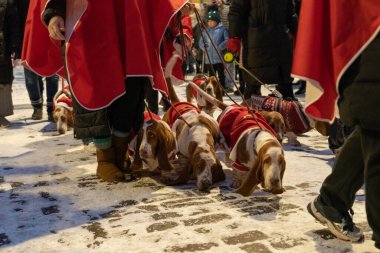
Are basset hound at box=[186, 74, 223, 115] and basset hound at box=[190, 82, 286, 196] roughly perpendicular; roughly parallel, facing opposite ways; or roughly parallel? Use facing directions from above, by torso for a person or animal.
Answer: roughly parallel

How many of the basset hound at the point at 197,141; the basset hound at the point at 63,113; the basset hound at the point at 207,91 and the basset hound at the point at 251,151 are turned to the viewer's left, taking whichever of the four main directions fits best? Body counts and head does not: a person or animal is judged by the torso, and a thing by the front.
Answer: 0

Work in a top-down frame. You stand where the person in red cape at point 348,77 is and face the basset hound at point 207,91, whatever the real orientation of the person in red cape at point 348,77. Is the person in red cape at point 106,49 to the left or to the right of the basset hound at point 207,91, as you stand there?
left

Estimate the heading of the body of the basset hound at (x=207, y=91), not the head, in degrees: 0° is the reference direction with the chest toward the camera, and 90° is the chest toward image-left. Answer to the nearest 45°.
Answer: approximately 315°

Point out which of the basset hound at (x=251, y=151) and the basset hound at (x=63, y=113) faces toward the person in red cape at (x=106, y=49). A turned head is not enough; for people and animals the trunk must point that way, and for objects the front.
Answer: the basset hound at (x=63, y=113)

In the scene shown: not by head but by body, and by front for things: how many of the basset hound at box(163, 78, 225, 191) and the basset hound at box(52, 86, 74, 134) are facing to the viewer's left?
0

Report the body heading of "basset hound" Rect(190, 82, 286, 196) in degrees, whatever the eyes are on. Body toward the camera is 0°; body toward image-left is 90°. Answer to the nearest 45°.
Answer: approximately 315°

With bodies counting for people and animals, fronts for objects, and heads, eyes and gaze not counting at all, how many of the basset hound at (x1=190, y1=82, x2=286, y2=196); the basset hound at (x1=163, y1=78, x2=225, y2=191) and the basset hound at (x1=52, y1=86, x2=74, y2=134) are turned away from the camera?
0

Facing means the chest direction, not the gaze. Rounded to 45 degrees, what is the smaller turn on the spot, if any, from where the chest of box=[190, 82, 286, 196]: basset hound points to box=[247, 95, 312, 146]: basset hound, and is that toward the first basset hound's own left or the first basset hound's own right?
approximately 135° to the first basset hound's own left

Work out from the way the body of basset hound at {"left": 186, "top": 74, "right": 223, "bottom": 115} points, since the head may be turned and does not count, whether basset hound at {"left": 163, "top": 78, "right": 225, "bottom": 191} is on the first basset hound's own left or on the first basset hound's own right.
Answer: on the first basset hound's own right

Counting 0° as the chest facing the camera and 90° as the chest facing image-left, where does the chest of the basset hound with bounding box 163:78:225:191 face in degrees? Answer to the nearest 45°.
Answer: approximately 315°

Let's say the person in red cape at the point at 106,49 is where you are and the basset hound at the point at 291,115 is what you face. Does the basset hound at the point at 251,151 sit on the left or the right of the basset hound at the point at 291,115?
right

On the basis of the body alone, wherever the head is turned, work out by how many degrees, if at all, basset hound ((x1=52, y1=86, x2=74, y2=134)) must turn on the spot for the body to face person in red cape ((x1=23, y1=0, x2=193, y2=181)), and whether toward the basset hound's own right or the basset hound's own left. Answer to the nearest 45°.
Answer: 0° — it already faces them

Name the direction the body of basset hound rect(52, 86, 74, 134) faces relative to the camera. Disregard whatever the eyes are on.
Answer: toward the camera

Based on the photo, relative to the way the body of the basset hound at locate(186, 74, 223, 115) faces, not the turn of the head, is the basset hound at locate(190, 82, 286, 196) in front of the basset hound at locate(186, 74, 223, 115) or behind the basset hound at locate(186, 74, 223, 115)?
in front
